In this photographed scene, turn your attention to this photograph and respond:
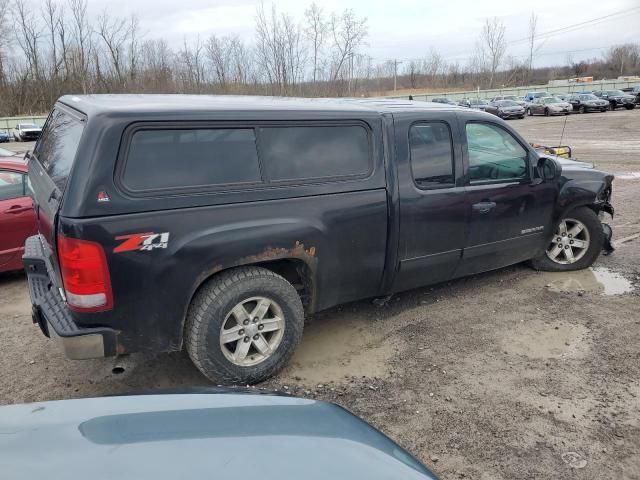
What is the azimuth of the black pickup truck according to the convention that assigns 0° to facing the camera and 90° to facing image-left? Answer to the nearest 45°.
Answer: approximately 225°

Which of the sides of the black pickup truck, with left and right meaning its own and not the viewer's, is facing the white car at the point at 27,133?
left

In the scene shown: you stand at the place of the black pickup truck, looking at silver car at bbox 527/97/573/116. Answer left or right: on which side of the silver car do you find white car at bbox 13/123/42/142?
left

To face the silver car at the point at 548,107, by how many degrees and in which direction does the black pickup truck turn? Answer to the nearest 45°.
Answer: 0° — it already faces it
